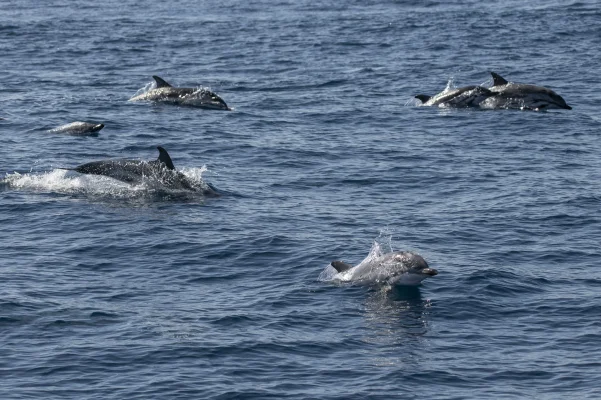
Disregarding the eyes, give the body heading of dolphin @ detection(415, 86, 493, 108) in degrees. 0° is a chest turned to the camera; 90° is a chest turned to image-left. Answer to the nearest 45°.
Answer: approximately 270°

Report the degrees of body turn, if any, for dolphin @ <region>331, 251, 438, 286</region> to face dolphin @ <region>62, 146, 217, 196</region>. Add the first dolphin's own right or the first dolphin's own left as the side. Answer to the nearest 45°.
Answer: approximately 135° to the first dolphin's own left

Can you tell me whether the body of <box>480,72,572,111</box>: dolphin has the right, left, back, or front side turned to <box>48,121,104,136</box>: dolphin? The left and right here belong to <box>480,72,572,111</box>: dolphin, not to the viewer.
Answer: back

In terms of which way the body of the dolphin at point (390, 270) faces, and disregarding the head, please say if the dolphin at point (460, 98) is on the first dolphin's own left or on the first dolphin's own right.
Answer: on the first dolphin's own left

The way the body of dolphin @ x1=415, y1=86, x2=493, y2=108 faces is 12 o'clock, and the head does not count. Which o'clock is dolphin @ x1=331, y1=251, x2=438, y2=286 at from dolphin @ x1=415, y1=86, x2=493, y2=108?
dolphin @ x1=331, y1=251, x2=438, y2=286 is roughly at 3 o'clock from dolphin @ x1=415, y1=86, x2=493, y2=108.

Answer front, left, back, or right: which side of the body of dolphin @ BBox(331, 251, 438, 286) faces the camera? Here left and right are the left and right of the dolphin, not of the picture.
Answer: right

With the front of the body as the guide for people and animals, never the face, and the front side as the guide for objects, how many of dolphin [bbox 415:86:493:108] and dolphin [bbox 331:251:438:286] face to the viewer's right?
2

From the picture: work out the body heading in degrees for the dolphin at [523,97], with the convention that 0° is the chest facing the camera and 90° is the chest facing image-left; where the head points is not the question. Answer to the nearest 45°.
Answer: approximately 270°

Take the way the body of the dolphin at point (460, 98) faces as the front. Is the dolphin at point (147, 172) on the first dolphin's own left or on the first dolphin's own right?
on the first dolphin's own right

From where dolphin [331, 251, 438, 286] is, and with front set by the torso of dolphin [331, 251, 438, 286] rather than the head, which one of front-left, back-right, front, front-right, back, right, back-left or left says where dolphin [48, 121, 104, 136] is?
back-left
